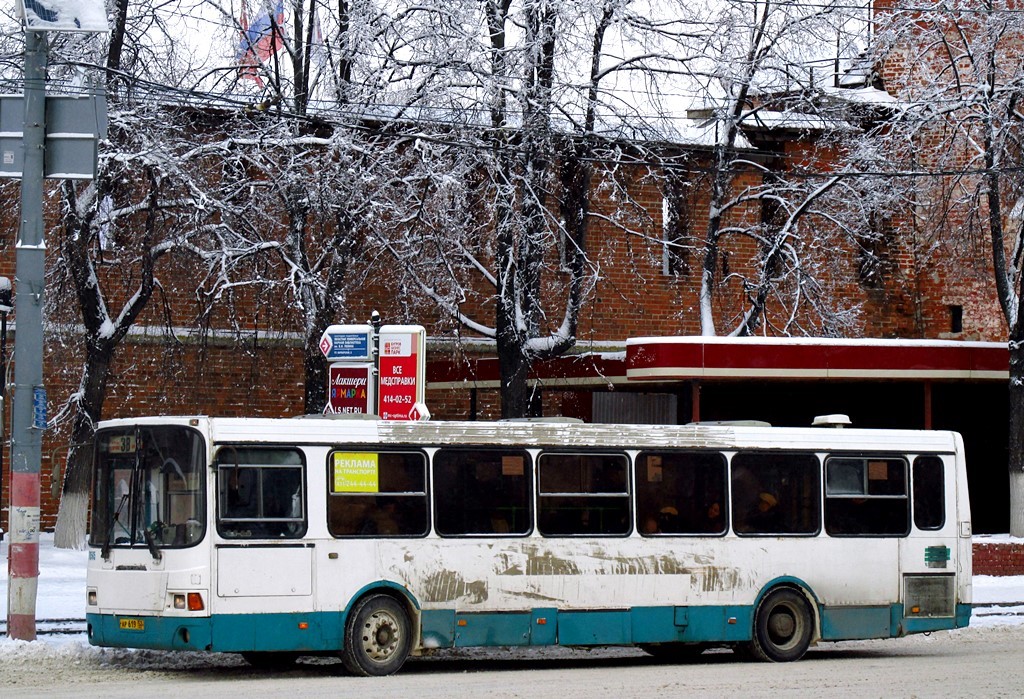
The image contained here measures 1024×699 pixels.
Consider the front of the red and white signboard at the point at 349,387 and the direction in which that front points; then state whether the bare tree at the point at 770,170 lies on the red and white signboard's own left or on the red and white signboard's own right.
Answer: on the red and white signboard's own left

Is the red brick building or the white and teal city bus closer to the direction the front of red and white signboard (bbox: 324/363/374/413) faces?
the white and teal city bus

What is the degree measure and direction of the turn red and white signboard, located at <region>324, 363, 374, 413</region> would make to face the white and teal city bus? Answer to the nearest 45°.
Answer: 0° — it already faces it

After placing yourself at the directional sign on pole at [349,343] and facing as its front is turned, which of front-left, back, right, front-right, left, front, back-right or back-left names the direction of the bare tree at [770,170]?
back-left

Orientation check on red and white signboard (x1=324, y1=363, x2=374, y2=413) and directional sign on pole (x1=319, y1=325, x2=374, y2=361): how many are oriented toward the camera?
2

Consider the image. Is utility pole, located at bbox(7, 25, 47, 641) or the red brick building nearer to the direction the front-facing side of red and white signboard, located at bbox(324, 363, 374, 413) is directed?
the utility pole

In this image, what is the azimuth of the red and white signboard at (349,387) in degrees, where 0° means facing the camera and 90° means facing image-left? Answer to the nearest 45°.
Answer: approximately 0°

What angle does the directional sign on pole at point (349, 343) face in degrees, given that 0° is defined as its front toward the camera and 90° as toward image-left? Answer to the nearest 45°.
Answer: approximately 0°

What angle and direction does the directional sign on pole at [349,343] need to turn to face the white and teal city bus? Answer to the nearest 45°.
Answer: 0° — it already faces it
